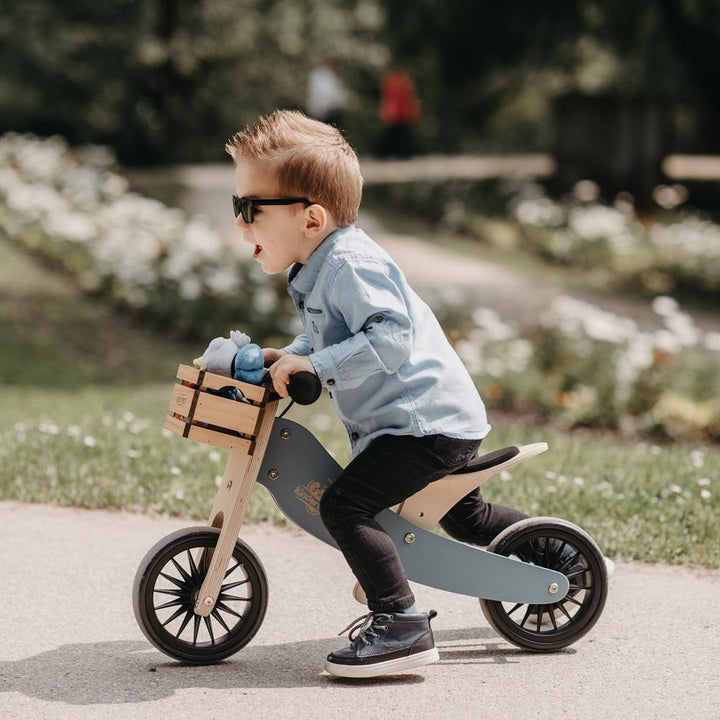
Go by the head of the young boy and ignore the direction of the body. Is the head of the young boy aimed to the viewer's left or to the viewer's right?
to the viewer's left

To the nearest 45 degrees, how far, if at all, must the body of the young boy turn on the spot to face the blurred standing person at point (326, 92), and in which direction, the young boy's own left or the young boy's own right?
approximately 90° to the young boy's own right

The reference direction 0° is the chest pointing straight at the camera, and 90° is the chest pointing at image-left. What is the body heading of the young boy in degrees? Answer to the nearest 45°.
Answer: approximately 90°

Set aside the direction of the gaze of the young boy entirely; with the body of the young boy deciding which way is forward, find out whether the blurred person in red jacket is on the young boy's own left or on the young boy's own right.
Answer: on the young boy's own right

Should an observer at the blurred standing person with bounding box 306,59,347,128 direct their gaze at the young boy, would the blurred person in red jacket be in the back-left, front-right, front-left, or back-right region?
back-left
